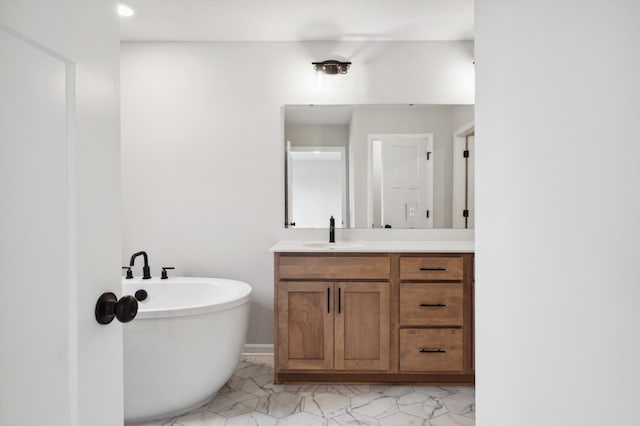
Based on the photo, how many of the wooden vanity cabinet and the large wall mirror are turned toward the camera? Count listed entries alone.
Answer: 2

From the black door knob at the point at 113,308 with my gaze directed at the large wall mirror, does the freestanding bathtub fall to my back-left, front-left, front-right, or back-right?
front-left

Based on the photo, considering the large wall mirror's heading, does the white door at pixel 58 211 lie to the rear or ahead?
ahead

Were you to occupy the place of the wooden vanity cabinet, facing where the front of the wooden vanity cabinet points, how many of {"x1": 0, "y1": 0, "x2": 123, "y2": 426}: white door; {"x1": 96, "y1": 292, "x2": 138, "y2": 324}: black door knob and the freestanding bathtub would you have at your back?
0

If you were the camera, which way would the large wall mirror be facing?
facing the viewer

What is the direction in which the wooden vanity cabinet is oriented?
toward the camera

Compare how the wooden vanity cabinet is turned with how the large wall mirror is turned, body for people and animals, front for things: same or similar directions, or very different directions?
same or similar directions

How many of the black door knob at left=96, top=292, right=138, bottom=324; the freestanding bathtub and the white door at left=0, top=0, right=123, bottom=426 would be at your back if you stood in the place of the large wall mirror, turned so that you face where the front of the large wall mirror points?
0

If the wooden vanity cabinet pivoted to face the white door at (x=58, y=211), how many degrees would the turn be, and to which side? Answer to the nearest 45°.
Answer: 0° — it already faces it

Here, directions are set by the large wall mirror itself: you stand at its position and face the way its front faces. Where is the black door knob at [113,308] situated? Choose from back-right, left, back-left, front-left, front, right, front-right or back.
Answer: front
